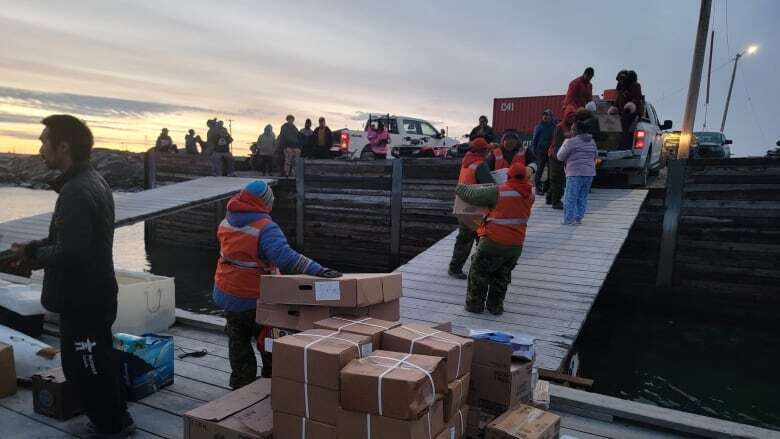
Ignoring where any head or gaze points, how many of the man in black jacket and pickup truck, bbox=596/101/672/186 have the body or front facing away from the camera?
1

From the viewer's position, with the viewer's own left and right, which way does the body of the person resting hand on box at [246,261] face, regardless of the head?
facing away from the viewer and to the right of the viewer

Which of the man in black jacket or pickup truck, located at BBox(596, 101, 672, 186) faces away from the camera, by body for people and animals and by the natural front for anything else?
the pickup truck

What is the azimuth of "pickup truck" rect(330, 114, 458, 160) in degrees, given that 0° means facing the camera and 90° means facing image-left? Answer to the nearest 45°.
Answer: approximately 225°

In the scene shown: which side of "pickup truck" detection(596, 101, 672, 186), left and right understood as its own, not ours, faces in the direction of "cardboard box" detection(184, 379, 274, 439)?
back

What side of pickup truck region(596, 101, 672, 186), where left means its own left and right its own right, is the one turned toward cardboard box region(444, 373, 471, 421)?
back

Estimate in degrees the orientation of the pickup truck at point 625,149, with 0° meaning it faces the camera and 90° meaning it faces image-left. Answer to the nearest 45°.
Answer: approximately 180°
